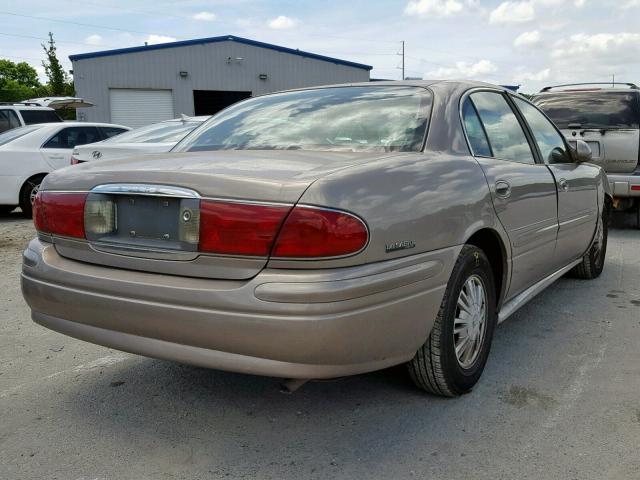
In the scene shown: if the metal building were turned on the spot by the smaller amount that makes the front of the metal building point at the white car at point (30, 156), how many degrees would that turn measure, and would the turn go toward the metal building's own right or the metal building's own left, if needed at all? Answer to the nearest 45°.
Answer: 0° — it already faces it

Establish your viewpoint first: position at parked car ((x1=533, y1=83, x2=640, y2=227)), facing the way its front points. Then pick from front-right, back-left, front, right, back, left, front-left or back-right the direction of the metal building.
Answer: front-left

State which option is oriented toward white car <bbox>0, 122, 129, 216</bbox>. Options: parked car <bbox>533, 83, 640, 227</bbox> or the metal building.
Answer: the metal building

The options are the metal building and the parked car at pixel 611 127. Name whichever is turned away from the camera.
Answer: the parked car

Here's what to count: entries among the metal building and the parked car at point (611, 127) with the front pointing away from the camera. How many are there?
1

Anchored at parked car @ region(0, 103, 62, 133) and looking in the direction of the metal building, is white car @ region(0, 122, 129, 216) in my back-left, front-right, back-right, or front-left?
back-right

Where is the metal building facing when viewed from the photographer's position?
facing the viewer

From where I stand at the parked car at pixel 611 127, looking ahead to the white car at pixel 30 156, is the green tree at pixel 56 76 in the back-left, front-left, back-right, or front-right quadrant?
front-right

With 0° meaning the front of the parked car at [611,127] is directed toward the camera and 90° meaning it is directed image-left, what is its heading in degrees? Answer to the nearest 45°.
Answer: approximately 180°

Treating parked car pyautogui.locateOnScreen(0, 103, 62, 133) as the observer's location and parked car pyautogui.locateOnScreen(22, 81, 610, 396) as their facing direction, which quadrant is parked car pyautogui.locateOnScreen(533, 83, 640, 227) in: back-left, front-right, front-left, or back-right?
front-left

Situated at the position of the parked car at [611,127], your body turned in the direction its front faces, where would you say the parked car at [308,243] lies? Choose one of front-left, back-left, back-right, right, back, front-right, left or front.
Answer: back

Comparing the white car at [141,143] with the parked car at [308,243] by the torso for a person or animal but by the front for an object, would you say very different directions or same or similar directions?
same or similar directions

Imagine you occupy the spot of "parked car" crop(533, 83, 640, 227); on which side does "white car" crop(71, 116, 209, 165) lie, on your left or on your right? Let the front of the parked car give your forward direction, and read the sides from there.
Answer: on your left

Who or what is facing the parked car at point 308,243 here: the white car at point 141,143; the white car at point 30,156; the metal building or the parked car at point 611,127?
the metal building

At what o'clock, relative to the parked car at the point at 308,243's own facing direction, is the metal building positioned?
The metal building is roughly at 10 o'clock from the parked car.

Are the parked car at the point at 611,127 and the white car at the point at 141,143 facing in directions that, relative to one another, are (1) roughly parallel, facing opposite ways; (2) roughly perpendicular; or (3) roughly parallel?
roughly parallel

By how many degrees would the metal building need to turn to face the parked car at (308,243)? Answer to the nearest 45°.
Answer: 0° — it already faces it
